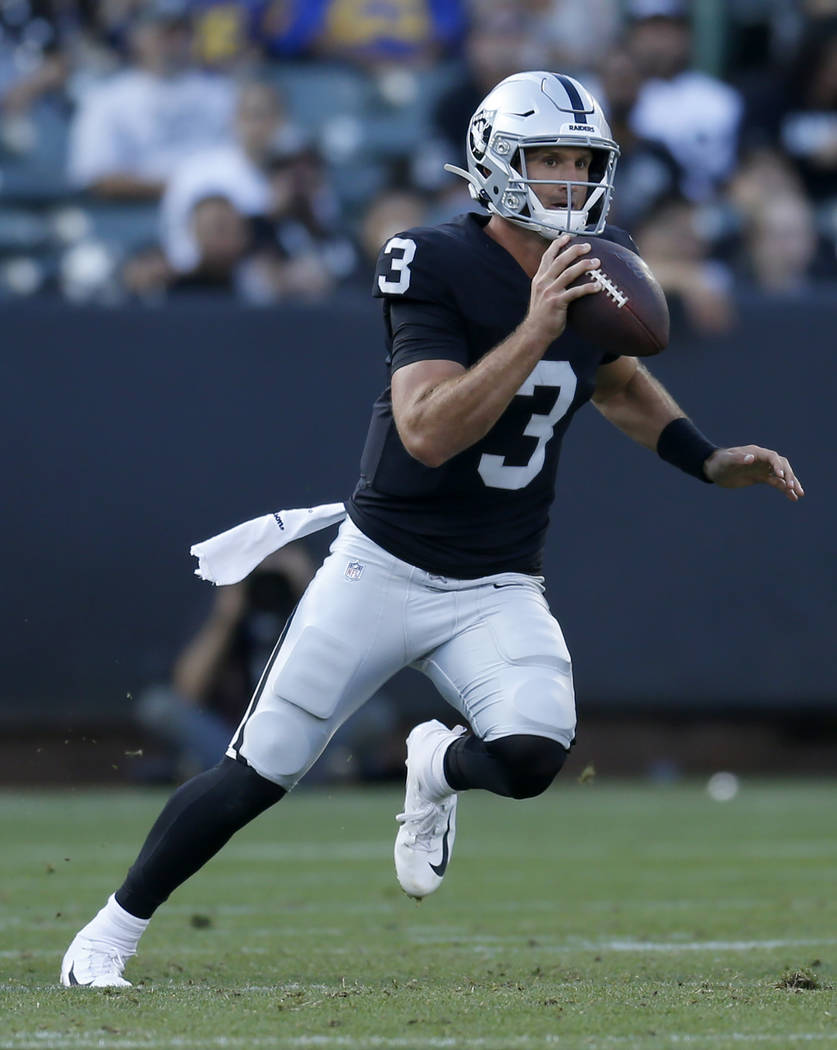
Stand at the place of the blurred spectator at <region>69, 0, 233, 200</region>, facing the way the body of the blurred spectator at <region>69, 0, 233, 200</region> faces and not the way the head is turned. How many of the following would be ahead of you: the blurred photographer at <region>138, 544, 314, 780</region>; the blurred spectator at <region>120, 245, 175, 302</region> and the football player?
3

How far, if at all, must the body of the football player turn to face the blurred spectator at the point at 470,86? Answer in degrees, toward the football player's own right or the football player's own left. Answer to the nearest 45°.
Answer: approximately 135° to the football player's own left

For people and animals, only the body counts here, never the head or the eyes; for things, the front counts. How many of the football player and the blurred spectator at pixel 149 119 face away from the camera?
0

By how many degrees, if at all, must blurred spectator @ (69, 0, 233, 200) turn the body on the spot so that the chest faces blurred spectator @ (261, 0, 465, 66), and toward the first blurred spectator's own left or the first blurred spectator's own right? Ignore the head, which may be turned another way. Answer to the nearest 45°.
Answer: approximately 90° to the first blurred spectator's own left

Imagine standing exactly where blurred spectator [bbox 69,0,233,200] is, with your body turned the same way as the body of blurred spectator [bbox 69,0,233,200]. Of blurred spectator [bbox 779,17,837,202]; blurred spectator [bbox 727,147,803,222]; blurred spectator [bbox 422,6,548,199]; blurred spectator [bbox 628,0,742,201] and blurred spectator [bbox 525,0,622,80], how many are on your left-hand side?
5

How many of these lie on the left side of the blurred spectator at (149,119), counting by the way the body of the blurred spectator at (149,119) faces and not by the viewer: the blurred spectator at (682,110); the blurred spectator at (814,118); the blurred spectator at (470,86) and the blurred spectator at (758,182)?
4

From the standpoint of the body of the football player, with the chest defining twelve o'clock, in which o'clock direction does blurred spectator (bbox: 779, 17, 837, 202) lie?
The blurred spectator is roughly at 8 o'clock from the football player.

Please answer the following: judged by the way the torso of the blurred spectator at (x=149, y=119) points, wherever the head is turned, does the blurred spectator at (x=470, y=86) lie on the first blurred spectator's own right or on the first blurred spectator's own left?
on the first blurred spectator's own left

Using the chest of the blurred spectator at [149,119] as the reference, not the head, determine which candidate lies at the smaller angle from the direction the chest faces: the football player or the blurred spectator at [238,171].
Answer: the football player

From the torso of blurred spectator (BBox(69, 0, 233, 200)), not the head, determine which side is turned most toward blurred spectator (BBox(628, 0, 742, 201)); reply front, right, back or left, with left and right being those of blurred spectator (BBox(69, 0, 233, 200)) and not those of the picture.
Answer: left

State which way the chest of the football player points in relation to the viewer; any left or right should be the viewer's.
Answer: facing the viewer and to the right of the viewer

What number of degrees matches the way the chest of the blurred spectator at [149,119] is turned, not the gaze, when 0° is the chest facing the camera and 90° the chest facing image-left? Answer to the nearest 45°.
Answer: approximately 0°

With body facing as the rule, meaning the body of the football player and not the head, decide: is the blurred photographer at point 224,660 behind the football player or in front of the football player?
behind

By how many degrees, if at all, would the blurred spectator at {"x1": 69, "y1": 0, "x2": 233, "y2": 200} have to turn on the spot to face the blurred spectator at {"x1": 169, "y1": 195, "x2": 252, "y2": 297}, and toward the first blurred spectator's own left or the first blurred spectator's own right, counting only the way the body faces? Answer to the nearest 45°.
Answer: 0° — they already face them
